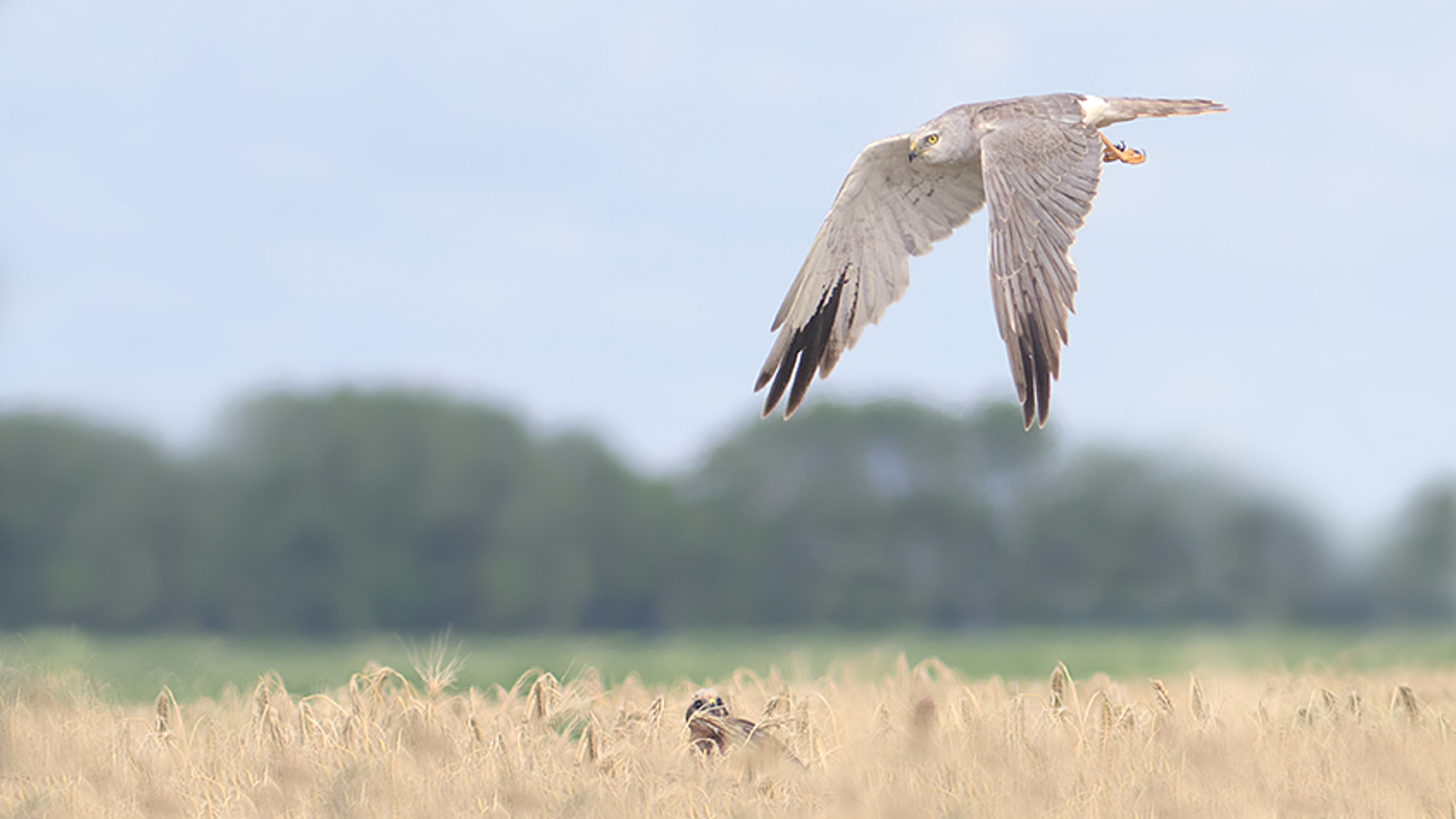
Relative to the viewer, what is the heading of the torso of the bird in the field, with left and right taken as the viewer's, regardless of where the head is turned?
facing the viewer and to the left of the viewer
